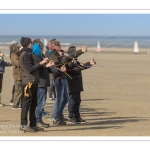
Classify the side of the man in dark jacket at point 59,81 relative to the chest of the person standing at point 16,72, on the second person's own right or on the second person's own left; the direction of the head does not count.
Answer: on the second person's own right

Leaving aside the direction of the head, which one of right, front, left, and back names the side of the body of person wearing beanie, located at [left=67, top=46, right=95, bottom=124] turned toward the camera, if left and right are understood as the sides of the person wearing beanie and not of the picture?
right

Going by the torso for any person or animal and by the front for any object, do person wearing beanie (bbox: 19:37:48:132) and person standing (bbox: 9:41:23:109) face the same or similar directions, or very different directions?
same or similar directions

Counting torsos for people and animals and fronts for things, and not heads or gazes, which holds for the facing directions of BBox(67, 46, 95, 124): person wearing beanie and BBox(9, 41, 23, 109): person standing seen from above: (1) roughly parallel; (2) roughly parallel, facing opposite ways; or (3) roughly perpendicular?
roughly parallel

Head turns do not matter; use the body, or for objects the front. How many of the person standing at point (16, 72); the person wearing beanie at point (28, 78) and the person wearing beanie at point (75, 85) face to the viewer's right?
3

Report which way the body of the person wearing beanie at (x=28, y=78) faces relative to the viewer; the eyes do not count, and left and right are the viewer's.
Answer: facing to the right of the viewer

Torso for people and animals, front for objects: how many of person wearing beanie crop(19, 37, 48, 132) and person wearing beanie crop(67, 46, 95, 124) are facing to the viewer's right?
2

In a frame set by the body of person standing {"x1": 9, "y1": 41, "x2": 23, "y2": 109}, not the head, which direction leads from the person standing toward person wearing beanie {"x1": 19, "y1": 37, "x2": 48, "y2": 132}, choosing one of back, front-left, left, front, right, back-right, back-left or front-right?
right

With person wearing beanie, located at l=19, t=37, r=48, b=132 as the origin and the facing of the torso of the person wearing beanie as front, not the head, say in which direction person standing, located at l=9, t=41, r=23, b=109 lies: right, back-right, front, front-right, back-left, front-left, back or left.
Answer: left

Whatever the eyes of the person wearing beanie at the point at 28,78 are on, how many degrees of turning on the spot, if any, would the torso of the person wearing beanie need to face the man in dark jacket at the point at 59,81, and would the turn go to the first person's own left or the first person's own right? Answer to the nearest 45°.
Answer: approximately 45° to the first person's own left

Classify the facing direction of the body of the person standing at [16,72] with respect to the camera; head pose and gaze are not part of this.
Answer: to the viewer's right

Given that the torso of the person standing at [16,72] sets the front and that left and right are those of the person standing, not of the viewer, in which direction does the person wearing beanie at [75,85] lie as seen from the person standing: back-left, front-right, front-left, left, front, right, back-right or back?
front-right

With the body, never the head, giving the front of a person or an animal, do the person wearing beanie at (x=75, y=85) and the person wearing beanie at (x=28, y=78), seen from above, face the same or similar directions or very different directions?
same or similar directions
